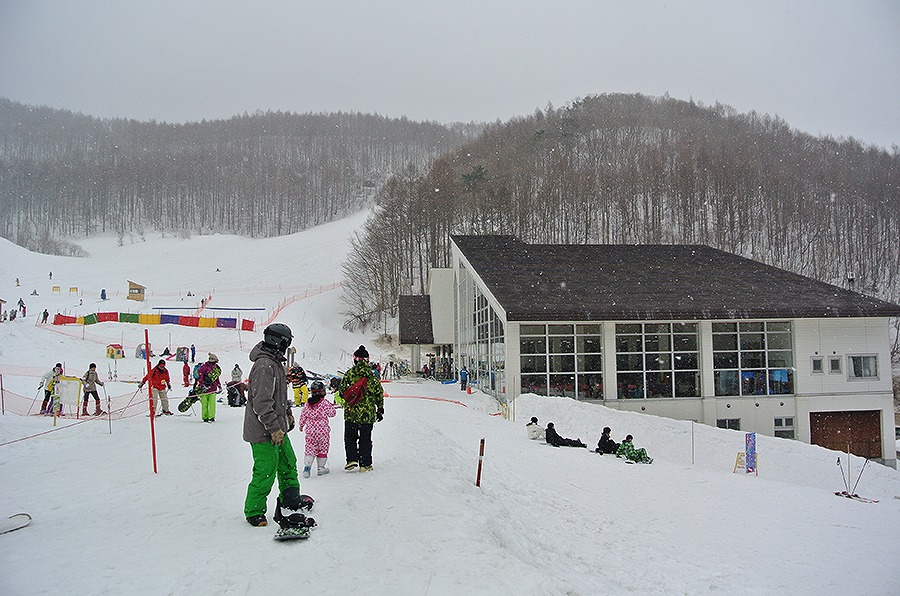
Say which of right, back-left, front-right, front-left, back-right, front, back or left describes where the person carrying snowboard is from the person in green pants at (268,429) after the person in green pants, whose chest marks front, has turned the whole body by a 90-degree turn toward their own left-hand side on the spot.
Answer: front

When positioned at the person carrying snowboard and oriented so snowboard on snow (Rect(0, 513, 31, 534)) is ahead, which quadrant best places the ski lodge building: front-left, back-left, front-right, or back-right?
back-left

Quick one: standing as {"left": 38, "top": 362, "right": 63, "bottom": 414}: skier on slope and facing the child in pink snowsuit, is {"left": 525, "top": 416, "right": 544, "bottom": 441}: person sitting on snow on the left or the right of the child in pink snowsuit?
left

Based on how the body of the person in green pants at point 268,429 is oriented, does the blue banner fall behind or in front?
in front

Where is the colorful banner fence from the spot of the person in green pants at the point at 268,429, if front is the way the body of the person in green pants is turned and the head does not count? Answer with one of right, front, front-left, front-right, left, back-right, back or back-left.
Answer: left

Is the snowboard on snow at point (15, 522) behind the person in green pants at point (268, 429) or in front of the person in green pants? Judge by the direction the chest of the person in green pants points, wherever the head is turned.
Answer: behind
